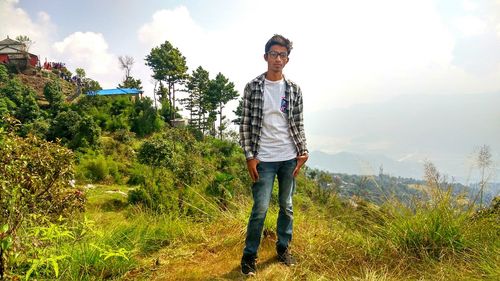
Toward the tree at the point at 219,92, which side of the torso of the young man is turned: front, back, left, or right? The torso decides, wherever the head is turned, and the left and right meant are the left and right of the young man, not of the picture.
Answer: back

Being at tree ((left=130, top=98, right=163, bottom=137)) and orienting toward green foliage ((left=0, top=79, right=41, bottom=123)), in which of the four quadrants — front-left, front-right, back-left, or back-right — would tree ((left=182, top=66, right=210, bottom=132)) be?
back-right

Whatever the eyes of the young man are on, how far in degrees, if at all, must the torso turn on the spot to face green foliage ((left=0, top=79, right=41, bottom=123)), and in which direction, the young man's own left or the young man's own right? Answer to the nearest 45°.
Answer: approximately 135° to the young man's own right

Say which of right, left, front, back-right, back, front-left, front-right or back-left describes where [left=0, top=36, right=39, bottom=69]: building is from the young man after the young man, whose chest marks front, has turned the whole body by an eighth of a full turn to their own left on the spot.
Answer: back

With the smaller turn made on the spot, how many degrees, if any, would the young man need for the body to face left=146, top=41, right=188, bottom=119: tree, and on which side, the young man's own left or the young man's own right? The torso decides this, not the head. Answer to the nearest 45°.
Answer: approximately 180°

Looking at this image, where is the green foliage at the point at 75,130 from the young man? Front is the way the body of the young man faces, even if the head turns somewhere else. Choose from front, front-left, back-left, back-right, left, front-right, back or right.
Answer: back-right

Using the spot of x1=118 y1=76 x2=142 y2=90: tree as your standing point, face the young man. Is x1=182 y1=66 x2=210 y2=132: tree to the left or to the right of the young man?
left

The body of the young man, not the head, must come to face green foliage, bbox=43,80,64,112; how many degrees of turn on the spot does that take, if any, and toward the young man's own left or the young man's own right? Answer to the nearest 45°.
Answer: approximately 135° to the young man's own right

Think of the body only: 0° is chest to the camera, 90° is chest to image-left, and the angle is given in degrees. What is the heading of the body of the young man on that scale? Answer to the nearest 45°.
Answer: approximately 0°

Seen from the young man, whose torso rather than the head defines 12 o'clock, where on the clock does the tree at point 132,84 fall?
The tree is roughly at 5 o'clock from the young man.
